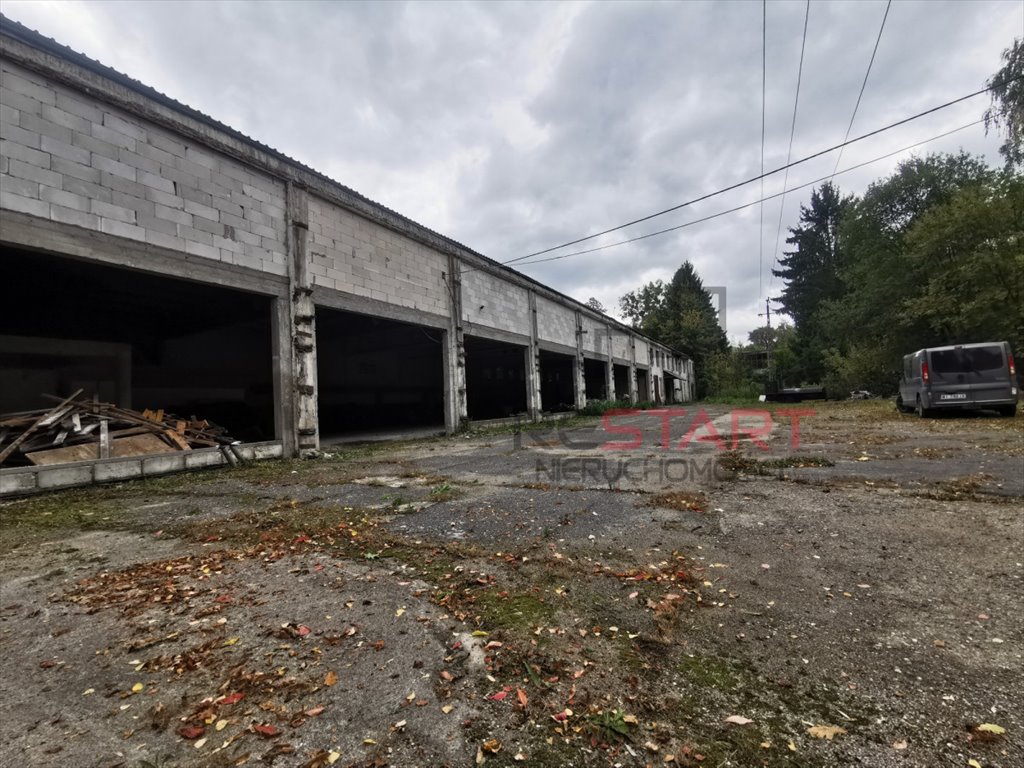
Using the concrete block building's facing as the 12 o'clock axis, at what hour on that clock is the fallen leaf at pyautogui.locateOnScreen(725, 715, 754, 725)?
The fallen leaf is roughly at 1 o'clock from the concrete block building.

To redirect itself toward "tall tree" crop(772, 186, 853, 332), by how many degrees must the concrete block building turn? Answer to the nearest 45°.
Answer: approximately 90° to its left

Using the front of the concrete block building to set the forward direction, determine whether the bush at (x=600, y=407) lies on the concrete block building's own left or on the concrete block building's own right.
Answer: on the concrete block building's own left

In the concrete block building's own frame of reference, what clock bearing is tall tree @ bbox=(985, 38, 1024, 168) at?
The tall tree is roughly at 11 o'clock from the concrete block building.

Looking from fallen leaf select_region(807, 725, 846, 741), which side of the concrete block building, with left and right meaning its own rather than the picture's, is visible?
front

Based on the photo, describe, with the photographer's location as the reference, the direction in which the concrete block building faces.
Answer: facing the viewer and to the right of the viewer

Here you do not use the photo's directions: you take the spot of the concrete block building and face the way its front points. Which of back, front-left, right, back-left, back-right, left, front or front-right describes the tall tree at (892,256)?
front-left

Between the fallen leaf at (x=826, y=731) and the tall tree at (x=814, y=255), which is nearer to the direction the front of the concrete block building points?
the fallen leaf
